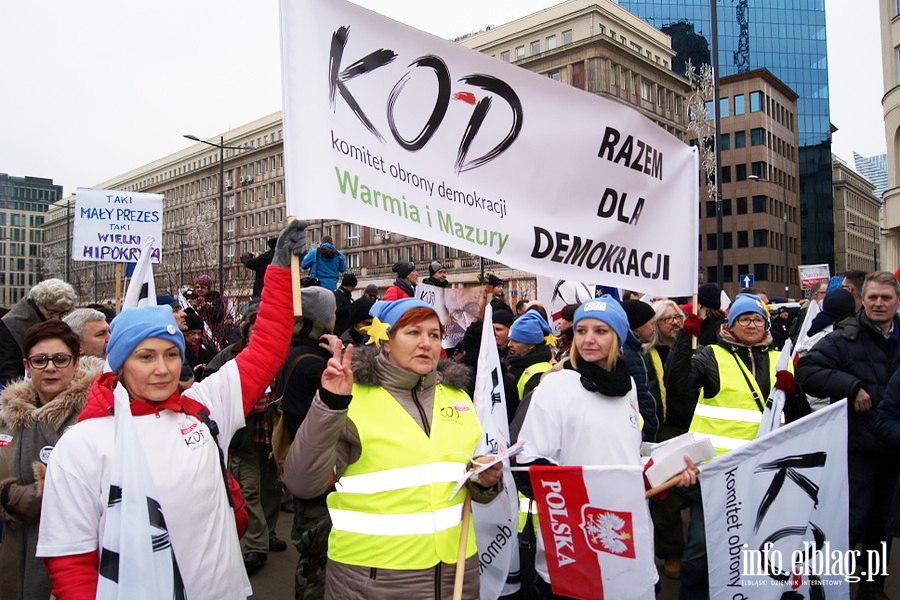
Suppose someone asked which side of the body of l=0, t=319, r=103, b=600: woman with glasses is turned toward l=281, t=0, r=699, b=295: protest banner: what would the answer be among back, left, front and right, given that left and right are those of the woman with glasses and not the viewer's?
left

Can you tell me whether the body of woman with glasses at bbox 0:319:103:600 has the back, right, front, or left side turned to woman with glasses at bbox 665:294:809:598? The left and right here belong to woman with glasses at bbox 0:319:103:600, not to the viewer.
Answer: left

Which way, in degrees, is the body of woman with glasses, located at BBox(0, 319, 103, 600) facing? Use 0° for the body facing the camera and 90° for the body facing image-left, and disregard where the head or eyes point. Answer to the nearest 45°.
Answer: approximately 0°

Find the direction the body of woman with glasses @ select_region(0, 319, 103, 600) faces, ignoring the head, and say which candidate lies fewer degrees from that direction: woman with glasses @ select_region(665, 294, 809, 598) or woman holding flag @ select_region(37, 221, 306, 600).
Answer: the woman holding flag
